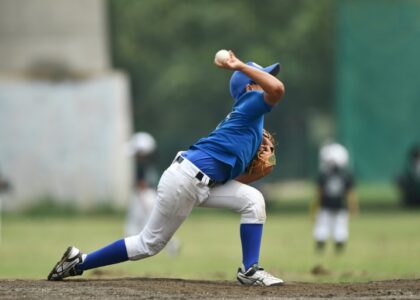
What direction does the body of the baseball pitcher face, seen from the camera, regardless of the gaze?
to the viewer's right

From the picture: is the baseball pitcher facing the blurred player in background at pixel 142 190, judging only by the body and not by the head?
no

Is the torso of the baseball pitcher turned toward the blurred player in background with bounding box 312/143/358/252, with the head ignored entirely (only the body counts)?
no

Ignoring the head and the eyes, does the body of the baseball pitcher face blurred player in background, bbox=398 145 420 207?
no

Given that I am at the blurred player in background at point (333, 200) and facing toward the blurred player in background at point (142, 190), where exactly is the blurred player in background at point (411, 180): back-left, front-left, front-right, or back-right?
back-right
